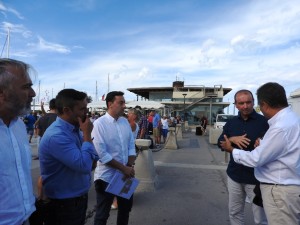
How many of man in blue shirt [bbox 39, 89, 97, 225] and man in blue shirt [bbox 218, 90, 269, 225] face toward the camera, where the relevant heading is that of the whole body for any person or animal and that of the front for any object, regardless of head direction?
1

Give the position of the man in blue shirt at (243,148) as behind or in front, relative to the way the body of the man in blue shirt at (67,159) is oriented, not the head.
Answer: in front

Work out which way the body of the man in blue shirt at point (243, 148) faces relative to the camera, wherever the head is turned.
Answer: toward the camera

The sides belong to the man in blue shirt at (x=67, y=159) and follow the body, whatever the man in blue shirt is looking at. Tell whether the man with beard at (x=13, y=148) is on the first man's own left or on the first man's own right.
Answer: on the first man's own right

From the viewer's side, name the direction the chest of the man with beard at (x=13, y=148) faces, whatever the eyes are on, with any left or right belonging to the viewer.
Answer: facing the viewer and to the right of the viewer

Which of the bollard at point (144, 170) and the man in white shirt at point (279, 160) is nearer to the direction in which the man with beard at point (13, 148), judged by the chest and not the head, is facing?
the man in white shirt

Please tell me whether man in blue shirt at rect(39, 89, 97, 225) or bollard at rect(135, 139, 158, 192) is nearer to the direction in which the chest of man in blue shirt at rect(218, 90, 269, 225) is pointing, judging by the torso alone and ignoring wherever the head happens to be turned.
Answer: the man in blue shirt

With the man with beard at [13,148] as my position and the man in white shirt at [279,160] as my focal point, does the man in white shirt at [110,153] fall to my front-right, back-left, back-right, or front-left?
front-left

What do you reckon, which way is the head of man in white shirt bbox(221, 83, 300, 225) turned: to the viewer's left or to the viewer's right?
to the viewer's left

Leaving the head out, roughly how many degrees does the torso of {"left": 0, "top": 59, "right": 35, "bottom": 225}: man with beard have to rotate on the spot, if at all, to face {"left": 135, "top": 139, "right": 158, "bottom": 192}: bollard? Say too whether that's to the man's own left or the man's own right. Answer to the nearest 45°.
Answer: approximately 90° to the man's own left

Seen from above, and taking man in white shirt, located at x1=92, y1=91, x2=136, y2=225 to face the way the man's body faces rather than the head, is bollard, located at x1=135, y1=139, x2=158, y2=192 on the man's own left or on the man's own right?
on the man's own left

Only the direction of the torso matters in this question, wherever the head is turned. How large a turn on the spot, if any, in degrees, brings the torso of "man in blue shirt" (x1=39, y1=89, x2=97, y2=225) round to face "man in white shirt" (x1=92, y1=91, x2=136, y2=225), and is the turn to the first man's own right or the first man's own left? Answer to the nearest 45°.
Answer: approximately 45° to the first man's own left

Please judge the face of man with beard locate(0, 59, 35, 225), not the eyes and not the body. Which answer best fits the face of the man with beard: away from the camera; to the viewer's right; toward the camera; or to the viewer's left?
to the viewer's right

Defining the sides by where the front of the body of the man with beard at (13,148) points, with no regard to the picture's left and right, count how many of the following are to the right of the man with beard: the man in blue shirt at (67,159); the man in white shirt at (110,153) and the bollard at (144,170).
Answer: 0

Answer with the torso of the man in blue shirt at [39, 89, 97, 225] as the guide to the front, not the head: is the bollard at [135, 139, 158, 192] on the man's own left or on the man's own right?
on the man's own left

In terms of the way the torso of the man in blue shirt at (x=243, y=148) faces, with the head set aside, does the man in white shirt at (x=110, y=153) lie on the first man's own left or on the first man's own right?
on the first man's own right

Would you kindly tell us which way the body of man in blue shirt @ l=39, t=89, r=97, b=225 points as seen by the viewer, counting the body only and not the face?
to the viewer's right

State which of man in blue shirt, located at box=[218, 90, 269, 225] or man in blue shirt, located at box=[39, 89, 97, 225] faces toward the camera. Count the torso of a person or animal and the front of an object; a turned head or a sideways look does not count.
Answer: man in blue shirt, located at box=[218, 90, 269, 225]
